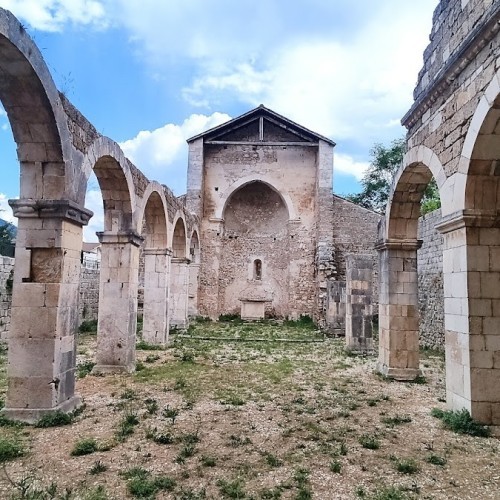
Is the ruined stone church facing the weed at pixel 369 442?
yes

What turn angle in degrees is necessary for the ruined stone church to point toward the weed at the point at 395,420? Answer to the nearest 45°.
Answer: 0° — it already faces it

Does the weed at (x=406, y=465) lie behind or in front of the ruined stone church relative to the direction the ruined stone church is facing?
in front

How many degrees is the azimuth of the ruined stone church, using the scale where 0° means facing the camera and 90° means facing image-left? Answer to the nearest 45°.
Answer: approximately 0°

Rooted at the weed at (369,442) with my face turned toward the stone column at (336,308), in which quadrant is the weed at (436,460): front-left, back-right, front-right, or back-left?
back-right

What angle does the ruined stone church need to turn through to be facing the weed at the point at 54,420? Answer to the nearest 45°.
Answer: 0° — it already faces it

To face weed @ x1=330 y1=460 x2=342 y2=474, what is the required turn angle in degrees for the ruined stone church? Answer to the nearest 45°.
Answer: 0° — it already faces it

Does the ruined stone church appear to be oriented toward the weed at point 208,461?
yes

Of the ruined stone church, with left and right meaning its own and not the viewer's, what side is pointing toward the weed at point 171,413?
front

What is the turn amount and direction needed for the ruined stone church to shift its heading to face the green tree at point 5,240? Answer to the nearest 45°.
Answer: approximately 90° to its right

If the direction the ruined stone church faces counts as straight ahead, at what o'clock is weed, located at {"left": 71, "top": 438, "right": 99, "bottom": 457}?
The weed is roughly at 12 o'clock from the ruined stone church.

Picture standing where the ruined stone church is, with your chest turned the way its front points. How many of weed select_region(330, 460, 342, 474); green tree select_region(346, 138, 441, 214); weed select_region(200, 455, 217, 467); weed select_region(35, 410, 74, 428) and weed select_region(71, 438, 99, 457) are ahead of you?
4

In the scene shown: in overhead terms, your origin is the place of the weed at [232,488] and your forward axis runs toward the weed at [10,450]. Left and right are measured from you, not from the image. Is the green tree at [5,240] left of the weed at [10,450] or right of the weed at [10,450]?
right

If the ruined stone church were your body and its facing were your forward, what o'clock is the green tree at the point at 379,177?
The green tree is roughly at 7 o'clock from the ruined stone church.
